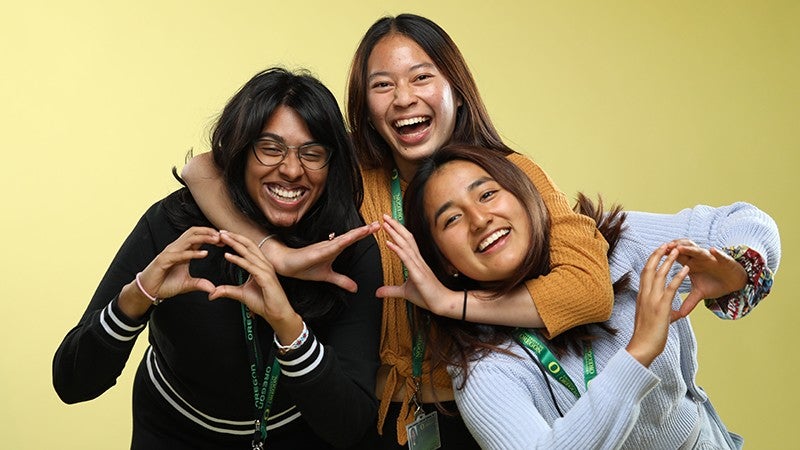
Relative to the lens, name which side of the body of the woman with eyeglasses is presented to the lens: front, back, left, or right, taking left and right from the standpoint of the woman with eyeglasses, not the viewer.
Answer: front

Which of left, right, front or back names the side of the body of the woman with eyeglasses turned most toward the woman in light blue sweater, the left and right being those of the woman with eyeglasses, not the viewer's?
left

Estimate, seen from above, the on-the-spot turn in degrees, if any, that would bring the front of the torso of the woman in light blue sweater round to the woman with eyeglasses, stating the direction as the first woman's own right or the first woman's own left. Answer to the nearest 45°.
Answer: approximately 90° to the first woman's own right

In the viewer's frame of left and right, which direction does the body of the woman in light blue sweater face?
facing the viewer

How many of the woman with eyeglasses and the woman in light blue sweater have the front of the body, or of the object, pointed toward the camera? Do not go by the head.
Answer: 2
